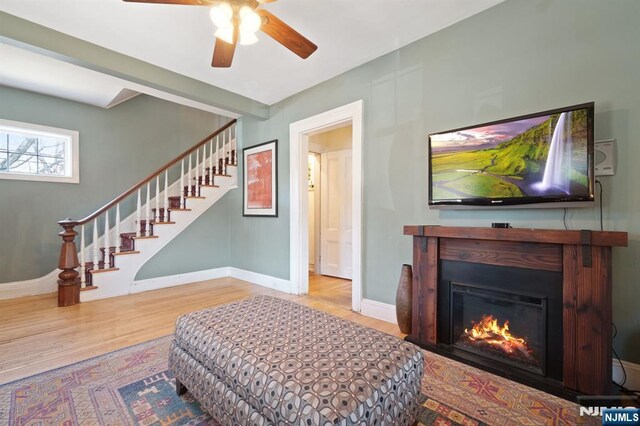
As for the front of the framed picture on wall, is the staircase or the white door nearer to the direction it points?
the staircase

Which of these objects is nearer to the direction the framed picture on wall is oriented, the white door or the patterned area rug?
the patterned area rug

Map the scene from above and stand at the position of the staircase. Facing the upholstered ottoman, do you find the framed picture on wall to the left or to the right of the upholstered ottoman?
left

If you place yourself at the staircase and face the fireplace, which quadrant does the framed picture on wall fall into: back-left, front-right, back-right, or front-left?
front-left

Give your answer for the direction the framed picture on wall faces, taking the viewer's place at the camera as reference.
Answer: facing the viewer and to the left of the viewer

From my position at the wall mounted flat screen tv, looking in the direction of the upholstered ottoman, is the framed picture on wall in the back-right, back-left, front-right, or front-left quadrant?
front-right

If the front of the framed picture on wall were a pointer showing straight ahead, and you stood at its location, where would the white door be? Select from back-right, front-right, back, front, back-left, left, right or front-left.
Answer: back-left

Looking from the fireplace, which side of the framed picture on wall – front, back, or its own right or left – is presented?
left

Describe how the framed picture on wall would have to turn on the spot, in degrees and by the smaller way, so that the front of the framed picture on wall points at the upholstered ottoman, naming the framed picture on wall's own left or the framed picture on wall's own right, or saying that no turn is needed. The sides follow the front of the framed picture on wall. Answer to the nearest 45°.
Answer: approximately 45° to the framed picture on wall's own left

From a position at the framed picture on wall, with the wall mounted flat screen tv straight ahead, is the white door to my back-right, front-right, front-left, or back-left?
front-left

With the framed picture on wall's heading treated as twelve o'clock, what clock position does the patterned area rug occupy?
The patterned area rug is roughly at 11 o'clock from the framed picture on wall.
